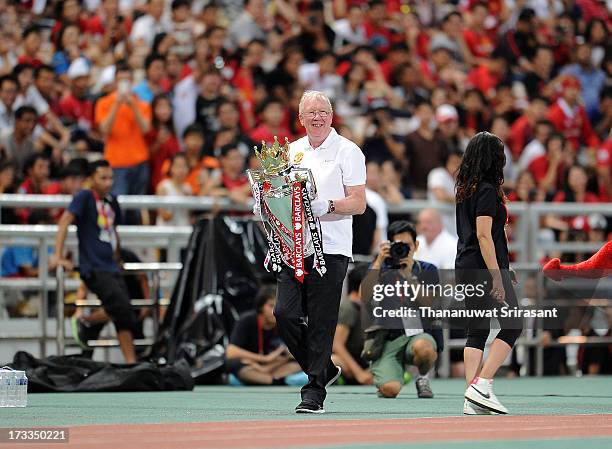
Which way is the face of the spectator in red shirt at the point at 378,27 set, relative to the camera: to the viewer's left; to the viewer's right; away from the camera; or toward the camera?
toward the camera

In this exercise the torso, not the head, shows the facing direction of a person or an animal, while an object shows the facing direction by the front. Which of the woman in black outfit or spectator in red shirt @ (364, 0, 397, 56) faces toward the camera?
the spectator in red shirt

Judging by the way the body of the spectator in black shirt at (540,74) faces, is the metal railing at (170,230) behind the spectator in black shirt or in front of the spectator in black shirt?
in front

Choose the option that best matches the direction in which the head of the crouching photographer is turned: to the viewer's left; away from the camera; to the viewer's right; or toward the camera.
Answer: toward the camera

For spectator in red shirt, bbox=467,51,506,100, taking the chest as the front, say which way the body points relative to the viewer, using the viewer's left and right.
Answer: facing the viewer and to the left of the viewer

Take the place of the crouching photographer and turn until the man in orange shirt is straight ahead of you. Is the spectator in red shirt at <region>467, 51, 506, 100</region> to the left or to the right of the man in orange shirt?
right

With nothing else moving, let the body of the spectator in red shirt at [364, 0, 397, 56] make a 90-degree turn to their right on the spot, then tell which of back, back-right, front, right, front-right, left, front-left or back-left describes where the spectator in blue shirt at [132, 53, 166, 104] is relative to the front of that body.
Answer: front-left

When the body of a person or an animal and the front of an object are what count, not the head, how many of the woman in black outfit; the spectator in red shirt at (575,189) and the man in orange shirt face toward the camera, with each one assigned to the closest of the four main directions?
2

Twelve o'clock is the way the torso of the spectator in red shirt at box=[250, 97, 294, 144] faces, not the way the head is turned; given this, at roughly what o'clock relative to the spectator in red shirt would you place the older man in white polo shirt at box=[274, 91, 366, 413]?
The older man in white polo shirt is roughly at 12 o'clock from the spectator in red shirt.

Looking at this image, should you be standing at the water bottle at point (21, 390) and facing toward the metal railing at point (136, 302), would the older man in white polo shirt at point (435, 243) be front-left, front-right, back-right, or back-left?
front-right

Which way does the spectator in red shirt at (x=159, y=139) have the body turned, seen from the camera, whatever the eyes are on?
toward the camera

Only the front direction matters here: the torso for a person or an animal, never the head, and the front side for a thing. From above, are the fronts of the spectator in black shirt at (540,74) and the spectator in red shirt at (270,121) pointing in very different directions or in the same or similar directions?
same or similar directions

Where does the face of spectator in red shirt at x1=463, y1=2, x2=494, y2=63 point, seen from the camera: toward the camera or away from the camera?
toward the camera

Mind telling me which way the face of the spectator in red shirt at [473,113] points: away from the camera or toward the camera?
toward the camera

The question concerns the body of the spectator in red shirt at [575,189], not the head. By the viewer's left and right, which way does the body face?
facing the viewer

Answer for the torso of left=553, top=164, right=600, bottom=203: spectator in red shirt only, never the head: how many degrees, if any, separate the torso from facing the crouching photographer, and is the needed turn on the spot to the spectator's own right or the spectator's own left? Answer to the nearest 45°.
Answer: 0° — they already face them

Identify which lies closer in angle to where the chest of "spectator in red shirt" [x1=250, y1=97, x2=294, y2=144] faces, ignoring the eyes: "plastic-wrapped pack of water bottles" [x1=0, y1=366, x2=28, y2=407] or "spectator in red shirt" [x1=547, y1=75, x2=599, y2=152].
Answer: the plastic-wrapped pack of water bottles

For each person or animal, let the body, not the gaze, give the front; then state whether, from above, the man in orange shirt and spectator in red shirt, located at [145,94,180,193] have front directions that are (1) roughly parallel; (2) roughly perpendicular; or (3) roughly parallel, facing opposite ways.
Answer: roughly parallel
